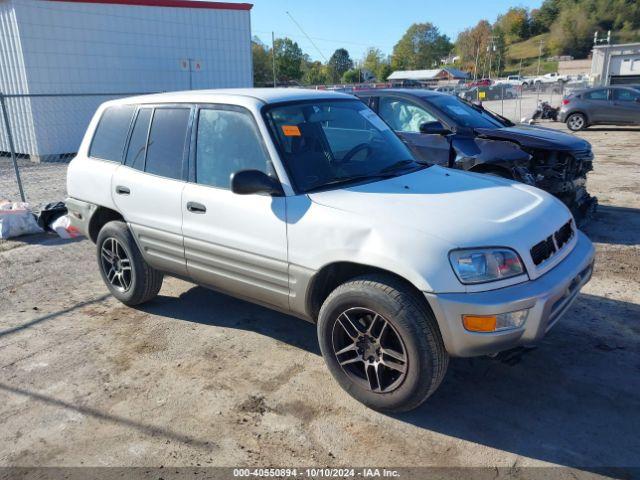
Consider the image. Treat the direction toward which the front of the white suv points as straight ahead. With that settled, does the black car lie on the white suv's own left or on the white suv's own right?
on the white suv's own left

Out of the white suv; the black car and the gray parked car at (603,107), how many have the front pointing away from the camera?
0

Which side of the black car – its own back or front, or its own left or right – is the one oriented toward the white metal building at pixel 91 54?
back

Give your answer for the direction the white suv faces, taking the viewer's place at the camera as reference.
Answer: facing the viewer and to the right of the viewer

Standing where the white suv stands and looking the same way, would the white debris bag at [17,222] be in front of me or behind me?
behind

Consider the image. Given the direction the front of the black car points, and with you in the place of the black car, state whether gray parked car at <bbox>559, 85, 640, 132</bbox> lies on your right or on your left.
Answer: on your left
